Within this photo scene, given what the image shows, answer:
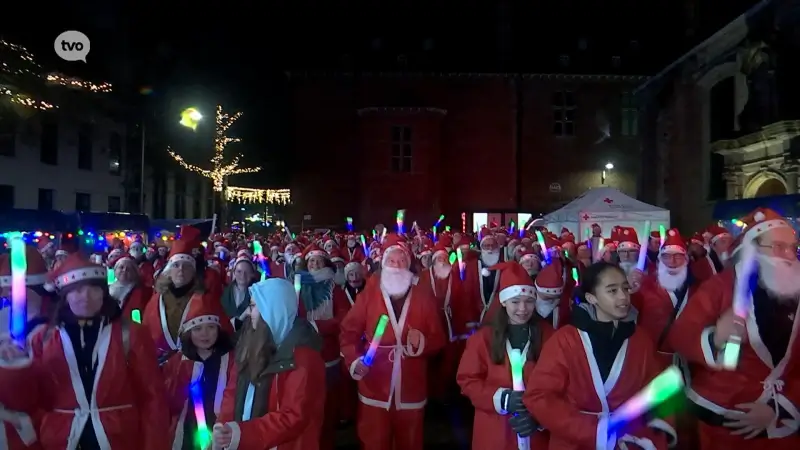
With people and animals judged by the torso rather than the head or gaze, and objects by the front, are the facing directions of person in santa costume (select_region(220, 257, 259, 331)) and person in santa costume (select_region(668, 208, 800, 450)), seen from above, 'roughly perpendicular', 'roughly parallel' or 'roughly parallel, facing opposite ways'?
roughly parallel

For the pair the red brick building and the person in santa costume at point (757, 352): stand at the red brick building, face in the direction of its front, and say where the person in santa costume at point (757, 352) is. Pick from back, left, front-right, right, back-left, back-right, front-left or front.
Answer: front

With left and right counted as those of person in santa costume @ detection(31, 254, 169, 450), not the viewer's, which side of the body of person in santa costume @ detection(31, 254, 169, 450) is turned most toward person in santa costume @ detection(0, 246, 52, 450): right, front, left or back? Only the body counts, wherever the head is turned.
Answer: right

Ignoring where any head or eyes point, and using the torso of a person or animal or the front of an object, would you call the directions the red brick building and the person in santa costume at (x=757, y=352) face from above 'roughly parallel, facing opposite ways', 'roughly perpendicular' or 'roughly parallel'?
roughly parallel

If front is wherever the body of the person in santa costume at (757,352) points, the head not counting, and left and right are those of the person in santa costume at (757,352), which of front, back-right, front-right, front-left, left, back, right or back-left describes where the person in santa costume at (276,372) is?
right

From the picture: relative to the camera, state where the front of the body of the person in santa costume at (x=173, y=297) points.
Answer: toward the camera

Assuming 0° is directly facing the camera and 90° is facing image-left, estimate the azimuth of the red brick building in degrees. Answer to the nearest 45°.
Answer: approximately 0°

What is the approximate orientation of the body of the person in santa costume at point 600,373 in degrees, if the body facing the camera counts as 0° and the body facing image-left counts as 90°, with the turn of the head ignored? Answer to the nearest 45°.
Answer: approximately 315°

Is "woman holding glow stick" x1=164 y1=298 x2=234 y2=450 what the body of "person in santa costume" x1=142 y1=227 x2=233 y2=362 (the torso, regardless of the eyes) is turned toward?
yes

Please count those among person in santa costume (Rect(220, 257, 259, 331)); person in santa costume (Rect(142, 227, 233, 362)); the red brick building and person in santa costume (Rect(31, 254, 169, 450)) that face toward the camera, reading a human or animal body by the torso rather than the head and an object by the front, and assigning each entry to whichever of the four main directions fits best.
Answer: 4

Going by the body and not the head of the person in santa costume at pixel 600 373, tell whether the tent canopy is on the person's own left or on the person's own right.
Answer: on the person's own left

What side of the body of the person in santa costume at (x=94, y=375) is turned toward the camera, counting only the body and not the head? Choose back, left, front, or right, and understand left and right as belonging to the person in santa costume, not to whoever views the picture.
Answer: front

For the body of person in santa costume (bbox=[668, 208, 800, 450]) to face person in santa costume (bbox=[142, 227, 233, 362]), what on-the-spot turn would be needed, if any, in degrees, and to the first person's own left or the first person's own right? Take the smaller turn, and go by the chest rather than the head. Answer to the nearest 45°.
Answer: approximately 135° to the first person's own right

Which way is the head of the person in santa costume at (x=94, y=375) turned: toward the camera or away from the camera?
toward the camera
